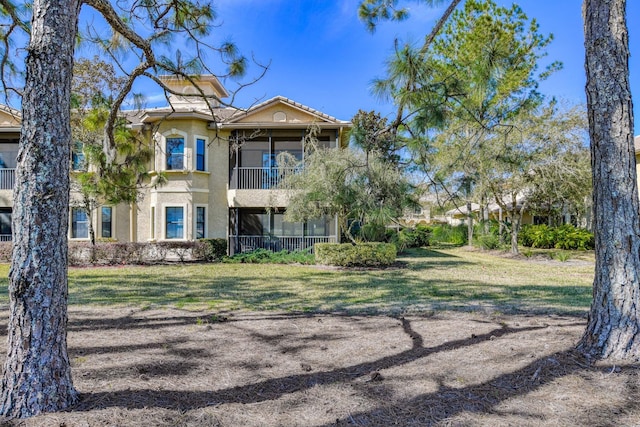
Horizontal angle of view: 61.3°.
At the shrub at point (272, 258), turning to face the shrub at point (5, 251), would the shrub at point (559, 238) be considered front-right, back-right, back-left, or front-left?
back-right

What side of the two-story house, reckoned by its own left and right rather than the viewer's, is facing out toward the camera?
front

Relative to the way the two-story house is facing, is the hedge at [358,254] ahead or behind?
ahead

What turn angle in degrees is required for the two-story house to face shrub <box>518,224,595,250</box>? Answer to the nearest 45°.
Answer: approximately 90° to its left

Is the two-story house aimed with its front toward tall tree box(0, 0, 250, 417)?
yes

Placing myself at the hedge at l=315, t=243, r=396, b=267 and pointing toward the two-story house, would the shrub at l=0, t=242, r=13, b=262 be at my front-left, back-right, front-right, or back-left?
front-left

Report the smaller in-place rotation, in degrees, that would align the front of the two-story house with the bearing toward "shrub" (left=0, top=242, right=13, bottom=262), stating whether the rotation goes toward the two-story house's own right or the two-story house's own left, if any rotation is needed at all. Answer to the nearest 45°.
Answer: approximately 90° to the two-story house's own right

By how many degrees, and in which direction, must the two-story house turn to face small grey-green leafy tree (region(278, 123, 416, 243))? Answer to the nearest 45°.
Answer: approximately 45° to its left

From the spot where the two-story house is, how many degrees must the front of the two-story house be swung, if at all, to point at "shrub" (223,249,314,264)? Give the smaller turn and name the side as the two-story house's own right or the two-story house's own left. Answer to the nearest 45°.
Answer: approximately 45° to the two-story house's own left
